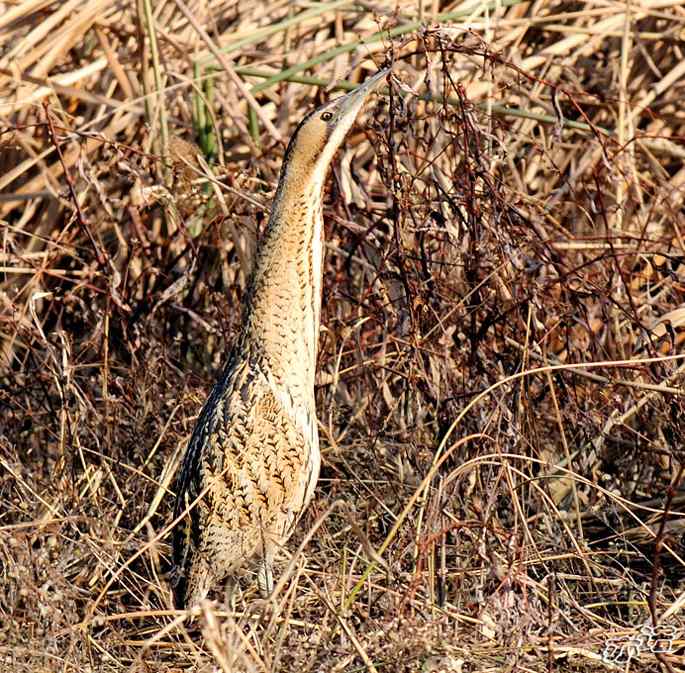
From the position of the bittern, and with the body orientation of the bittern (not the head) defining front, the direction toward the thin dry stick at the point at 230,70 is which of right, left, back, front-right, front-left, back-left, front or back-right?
left

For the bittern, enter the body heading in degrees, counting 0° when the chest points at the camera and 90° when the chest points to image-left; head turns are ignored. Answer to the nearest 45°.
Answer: approximately 270°
